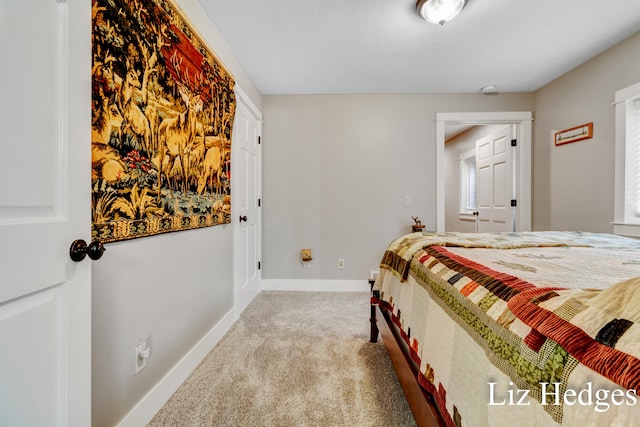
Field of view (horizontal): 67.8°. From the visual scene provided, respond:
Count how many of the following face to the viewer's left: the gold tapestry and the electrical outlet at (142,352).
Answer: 0

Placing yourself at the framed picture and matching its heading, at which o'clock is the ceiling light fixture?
The ceiling light fixture is roughly at 11 o'clock from the framed picture.

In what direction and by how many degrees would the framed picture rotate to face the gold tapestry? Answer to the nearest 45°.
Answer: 0° — it already faces it

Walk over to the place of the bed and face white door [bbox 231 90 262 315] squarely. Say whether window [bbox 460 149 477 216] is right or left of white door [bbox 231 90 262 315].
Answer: right

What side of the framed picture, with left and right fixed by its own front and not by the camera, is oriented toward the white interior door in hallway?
right

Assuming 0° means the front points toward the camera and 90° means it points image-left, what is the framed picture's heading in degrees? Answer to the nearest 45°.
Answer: approximately 45°

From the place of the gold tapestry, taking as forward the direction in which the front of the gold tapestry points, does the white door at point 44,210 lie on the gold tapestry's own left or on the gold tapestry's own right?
on the gold tapestry's own right

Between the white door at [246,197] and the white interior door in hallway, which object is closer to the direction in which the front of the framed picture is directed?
the white door

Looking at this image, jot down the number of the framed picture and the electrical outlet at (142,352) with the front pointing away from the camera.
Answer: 0
